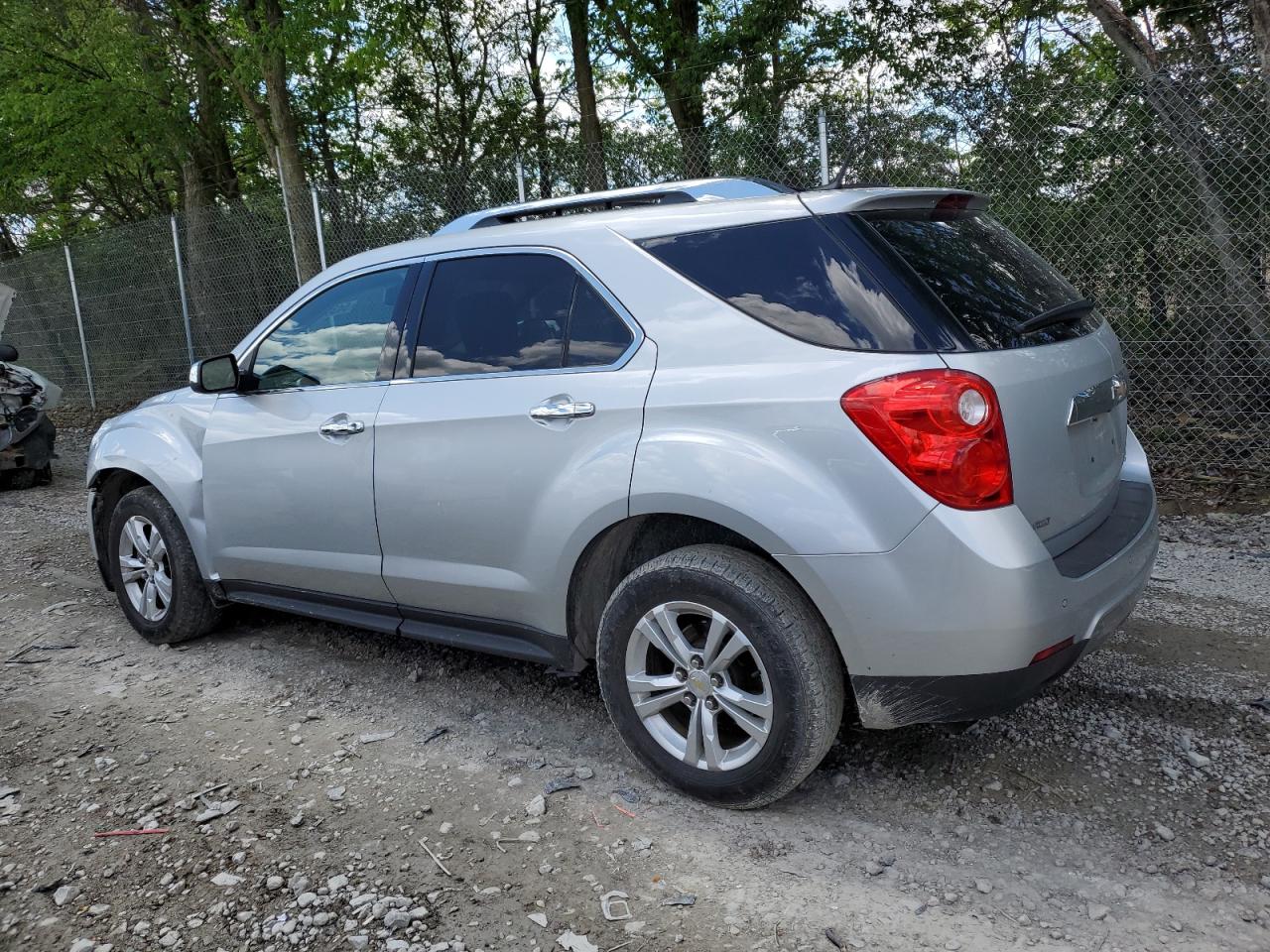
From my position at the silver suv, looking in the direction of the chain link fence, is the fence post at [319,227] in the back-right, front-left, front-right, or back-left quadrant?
front-left

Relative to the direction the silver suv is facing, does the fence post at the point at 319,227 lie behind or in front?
in front

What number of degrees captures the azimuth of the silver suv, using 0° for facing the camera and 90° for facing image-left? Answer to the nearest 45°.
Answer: approximately 135°

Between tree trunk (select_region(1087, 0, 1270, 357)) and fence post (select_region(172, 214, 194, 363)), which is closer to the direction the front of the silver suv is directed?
the fence post

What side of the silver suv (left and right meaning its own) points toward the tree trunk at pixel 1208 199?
right

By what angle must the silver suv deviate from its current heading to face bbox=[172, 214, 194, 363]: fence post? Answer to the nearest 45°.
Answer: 0° — it already faces it
